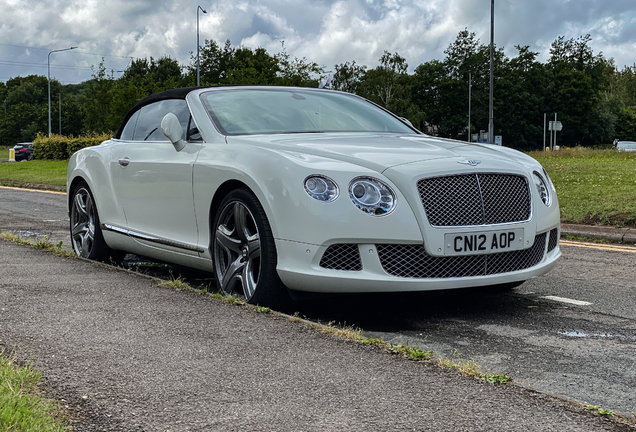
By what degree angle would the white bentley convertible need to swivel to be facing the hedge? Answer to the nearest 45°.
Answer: approximately 135° to its left

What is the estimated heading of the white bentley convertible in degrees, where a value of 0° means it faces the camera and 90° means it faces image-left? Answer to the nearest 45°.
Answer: approximately 315°
